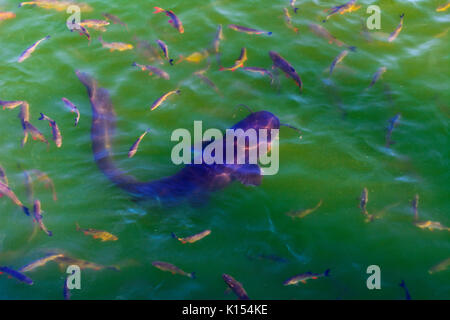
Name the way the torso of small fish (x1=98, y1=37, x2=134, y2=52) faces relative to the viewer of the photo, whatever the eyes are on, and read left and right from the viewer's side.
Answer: facing to the right of the viewer

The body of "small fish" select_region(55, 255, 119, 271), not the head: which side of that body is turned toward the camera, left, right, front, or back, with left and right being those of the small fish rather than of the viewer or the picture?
left

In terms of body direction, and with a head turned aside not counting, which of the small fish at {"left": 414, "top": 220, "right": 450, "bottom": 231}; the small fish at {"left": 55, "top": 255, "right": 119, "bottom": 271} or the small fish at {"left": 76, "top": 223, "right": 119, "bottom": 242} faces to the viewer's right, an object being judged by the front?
the small fish at {"left": 76, "top": 223, "right": 119, "bottom": 242}

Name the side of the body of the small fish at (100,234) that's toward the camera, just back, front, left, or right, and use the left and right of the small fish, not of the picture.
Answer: right

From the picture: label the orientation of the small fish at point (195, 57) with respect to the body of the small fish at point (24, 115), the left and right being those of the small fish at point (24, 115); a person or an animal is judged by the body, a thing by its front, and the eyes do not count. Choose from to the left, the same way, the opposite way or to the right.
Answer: to the right
